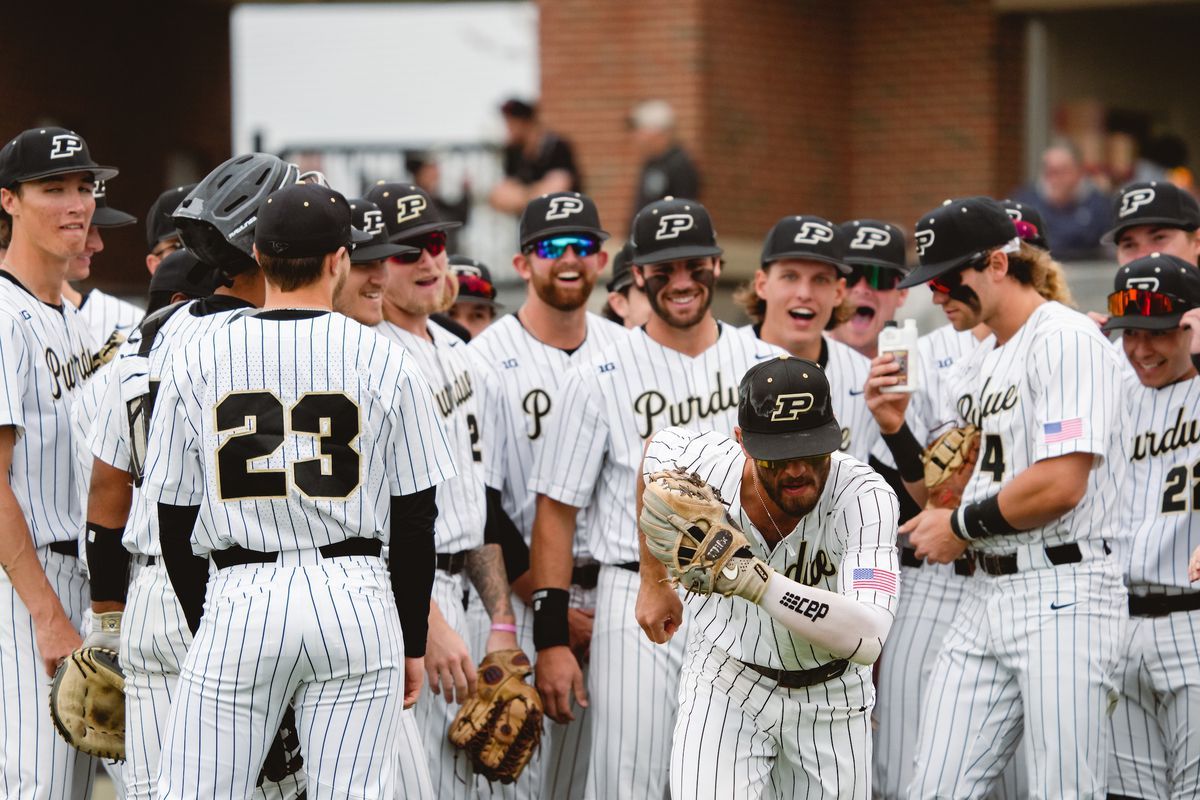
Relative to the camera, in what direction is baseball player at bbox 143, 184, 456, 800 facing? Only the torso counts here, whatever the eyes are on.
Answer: away from the camera

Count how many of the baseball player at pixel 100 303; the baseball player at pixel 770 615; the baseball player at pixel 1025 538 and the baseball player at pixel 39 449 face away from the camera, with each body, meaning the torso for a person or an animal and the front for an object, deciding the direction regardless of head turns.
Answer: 0

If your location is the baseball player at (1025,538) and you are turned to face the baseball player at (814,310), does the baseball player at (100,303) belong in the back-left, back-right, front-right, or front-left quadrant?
front-left

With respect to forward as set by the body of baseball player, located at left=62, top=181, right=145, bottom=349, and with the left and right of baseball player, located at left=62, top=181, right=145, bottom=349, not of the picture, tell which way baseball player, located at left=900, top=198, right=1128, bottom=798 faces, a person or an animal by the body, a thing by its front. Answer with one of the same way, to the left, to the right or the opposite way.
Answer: the opposite way

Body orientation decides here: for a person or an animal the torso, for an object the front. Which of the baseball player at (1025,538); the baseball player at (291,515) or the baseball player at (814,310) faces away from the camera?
the baseball player at (291,515)

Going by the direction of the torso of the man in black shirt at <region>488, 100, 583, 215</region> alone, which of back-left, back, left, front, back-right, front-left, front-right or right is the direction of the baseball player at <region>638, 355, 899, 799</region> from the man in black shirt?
front-left

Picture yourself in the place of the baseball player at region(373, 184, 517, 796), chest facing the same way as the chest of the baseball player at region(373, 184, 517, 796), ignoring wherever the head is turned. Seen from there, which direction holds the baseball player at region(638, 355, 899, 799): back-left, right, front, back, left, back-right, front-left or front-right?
front

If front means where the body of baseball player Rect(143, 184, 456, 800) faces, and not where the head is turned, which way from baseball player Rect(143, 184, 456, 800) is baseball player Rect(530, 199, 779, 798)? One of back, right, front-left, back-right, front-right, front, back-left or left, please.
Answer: front-right

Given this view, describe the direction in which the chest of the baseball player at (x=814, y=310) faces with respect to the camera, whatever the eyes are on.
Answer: toward the camera

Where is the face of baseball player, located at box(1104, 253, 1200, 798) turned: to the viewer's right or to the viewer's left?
to the viewer's left

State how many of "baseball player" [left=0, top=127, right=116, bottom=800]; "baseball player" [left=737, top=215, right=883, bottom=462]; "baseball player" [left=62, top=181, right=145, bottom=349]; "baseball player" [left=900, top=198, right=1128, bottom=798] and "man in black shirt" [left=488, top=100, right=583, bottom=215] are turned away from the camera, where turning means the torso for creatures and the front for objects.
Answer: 0

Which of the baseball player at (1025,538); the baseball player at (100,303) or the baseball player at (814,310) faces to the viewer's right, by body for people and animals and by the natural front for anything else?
the baseball player at (100,303)

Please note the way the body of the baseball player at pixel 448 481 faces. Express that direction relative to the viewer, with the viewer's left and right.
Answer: facing the viewer and to the right of the viewer

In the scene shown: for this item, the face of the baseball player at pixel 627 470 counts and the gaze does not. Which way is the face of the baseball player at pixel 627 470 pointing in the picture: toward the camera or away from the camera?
toward the camera
